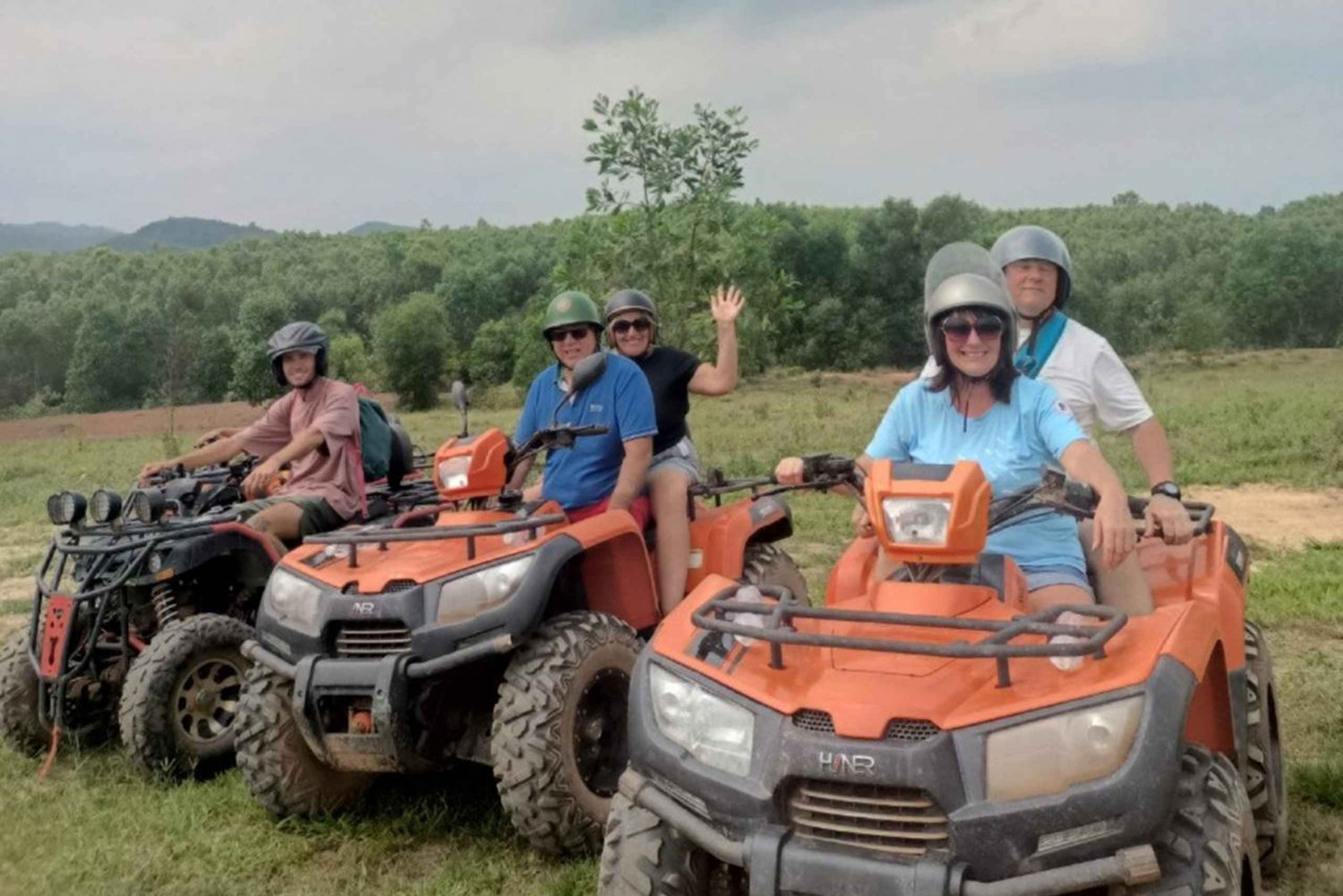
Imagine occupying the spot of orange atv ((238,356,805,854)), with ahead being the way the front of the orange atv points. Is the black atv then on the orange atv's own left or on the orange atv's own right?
on the orange atv's own right

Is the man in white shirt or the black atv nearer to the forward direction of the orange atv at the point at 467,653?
the black atv

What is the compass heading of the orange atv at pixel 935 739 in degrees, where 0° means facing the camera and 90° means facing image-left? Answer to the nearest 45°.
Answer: approximately 45°

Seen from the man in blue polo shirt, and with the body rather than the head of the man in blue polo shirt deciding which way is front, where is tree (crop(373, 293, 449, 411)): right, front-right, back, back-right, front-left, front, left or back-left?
back-right

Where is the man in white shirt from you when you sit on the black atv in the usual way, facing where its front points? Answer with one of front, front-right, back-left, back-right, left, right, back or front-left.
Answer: left

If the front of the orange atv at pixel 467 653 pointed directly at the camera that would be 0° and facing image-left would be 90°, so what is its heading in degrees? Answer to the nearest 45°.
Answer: approximately 45°

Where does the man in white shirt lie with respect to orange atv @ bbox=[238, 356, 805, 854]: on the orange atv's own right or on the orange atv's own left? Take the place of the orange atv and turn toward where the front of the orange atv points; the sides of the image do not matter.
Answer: on the orange atv's own left

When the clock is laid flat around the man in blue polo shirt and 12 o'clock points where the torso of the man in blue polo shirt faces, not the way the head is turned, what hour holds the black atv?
The black atv is roughly at 2 o'clock from the man in blue polo shirt.

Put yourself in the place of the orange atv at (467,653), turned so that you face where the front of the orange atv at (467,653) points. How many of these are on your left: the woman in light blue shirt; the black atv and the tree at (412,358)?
1

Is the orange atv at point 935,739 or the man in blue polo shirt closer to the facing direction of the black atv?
the orange atv

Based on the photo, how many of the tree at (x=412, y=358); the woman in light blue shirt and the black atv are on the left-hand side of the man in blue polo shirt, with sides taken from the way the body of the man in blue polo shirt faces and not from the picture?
1
